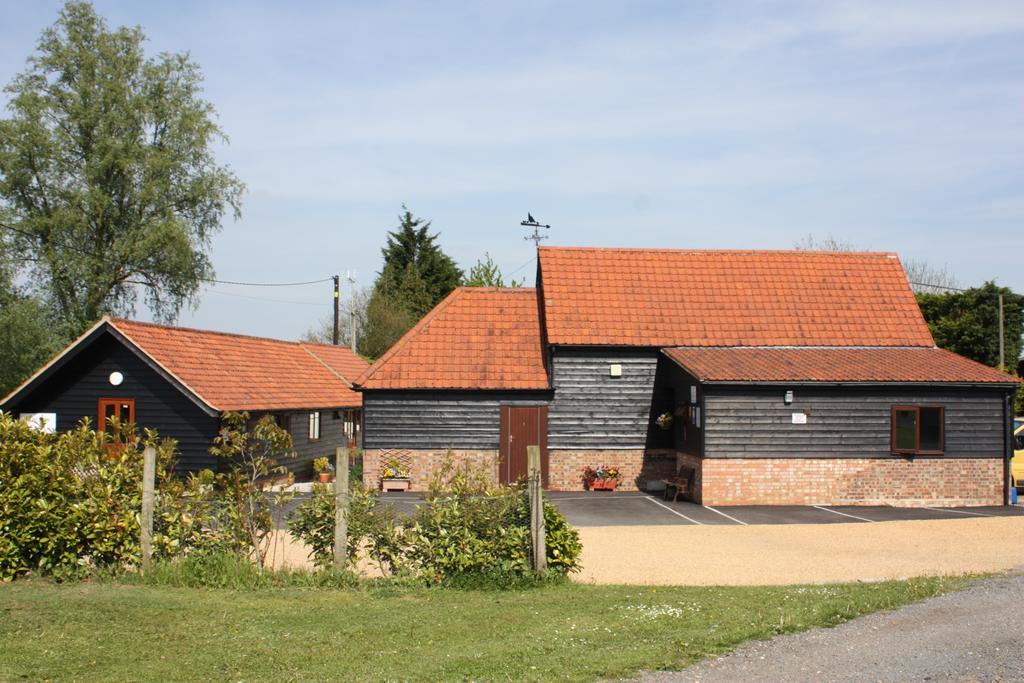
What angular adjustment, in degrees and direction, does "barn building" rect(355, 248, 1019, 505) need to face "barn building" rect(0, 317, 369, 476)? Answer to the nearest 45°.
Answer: approximately 90° to its right

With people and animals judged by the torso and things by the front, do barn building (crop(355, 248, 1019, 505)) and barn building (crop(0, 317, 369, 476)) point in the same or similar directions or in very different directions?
same or similar directions

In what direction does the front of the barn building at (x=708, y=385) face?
toward the camera

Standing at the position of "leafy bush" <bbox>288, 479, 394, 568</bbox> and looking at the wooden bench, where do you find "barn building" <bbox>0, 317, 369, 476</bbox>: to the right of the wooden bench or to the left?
left

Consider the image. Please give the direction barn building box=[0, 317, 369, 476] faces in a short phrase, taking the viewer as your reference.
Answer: facing the viewer and to the left of the viewer

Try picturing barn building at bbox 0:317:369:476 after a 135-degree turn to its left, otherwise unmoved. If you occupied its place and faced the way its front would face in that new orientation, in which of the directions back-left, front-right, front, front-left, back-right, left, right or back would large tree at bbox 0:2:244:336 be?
left

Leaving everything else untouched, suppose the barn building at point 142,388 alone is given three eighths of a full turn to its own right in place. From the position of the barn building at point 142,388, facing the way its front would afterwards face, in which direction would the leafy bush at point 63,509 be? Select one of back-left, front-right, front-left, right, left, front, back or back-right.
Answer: back

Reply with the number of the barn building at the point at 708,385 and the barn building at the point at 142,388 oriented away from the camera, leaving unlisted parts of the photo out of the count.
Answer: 0

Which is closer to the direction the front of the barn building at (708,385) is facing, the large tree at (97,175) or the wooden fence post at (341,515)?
the wooden fence post

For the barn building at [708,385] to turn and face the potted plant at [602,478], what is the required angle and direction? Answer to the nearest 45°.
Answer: approximately 90° to its right

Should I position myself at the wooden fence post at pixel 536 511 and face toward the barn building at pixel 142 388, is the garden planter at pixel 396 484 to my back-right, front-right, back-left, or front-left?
front-right

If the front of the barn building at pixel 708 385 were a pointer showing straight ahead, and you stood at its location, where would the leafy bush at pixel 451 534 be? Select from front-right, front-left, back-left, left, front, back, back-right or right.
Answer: front

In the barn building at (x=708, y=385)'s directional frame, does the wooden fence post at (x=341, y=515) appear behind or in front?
in front

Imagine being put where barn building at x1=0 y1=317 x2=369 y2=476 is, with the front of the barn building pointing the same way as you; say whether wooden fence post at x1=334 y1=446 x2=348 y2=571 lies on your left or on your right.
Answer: on your left

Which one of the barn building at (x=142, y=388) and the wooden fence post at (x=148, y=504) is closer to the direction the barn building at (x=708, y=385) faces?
the wooden fence post
